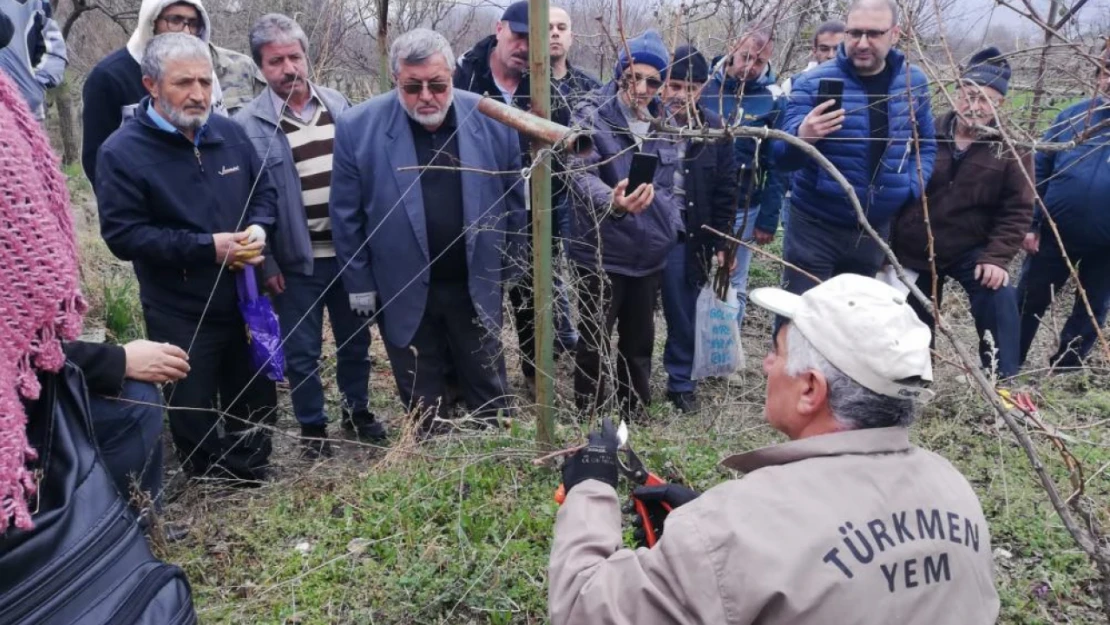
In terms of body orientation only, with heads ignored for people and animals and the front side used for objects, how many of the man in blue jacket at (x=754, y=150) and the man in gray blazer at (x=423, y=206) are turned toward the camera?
2

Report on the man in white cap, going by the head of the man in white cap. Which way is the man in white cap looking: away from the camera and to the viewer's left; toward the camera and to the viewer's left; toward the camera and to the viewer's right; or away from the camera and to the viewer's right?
away from the camera and to the viewer's left

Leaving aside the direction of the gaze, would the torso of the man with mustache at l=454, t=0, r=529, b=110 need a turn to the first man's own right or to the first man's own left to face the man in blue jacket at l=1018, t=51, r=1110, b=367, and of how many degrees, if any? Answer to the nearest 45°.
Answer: approximately 45° to the first man's own left

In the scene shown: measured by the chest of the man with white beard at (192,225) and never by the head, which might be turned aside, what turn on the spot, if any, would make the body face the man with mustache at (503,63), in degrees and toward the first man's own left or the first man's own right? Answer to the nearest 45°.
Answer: approximately 90° to the first man's own left

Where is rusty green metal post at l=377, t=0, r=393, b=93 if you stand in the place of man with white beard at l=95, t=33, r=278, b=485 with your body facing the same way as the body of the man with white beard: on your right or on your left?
on your left

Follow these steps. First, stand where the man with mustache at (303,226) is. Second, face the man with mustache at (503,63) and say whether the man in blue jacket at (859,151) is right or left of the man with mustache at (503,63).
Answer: right

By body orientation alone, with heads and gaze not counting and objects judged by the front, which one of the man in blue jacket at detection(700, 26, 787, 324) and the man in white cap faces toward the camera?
the man in blue jacket

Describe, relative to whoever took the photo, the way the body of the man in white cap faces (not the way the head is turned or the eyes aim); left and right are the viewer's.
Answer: facing away from the viewer and to the left of the viewer

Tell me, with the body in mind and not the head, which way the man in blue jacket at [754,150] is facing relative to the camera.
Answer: toward the camera

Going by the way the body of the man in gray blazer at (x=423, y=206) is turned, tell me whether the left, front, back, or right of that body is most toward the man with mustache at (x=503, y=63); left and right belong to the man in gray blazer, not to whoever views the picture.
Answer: back

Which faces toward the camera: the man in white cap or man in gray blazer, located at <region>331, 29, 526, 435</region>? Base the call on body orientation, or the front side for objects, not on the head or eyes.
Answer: the man in gray blazer

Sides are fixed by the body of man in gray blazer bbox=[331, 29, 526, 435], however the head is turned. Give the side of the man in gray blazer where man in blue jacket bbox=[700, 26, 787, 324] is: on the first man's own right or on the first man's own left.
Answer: on the first man's own left

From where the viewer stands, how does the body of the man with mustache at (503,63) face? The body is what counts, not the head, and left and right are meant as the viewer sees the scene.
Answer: facing the viewer and to the right of the viewer

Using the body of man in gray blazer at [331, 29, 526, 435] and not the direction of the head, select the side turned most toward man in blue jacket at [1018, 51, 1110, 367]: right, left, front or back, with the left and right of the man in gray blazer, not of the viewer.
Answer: left

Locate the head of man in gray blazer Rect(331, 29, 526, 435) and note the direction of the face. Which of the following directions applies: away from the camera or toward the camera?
toward the camera

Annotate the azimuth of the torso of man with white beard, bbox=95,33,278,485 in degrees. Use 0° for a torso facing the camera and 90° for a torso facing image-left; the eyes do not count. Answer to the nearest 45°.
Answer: approximately 315°

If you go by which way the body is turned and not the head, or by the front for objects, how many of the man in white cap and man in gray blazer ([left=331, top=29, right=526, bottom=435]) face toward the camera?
1
